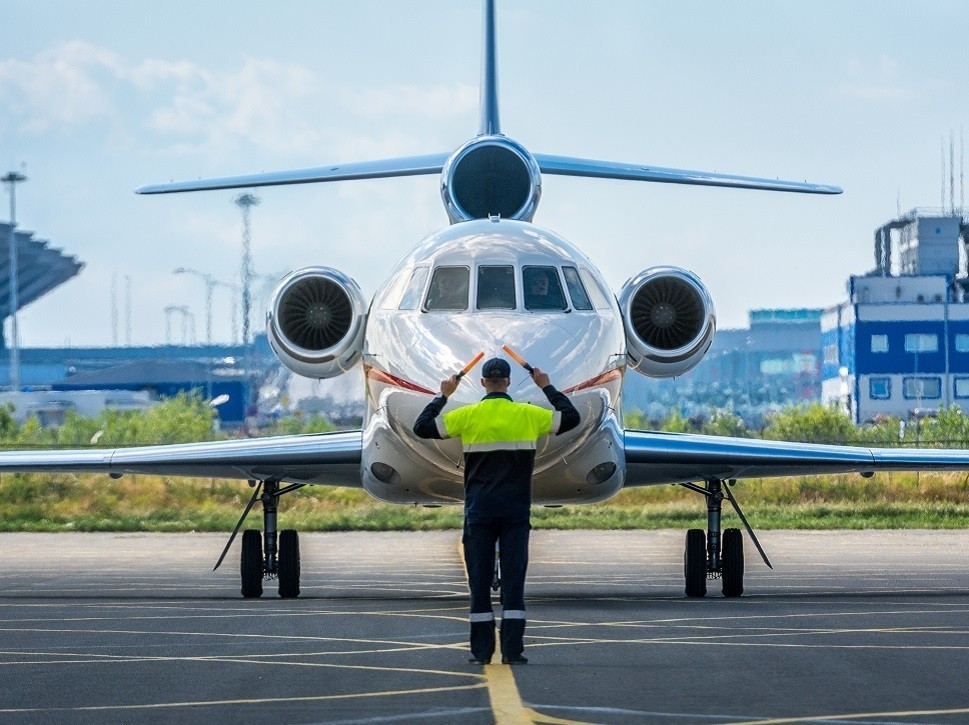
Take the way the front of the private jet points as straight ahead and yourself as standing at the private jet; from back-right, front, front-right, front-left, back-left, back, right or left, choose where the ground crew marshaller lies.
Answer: front

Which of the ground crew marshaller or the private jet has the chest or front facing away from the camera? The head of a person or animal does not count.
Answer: the ground crew marshaller

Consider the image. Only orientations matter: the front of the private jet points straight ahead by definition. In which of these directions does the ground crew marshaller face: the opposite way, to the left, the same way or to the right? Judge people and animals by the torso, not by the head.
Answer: the opposite way

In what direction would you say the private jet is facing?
toward the camera

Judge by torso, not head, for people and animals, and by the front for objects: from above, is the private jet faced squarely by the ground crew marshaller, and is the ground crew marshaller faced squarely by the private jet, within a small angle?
yes

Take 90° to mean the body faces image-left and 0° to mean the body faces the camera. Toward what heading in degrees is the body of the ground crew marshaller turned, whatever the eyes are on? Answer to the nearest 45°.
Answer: approximately 180°

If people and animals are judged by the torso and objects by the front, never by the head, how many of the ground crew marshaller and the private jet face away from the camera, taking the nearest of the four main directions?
1

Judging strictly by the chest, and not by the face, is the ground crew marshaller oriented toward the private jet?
yes
